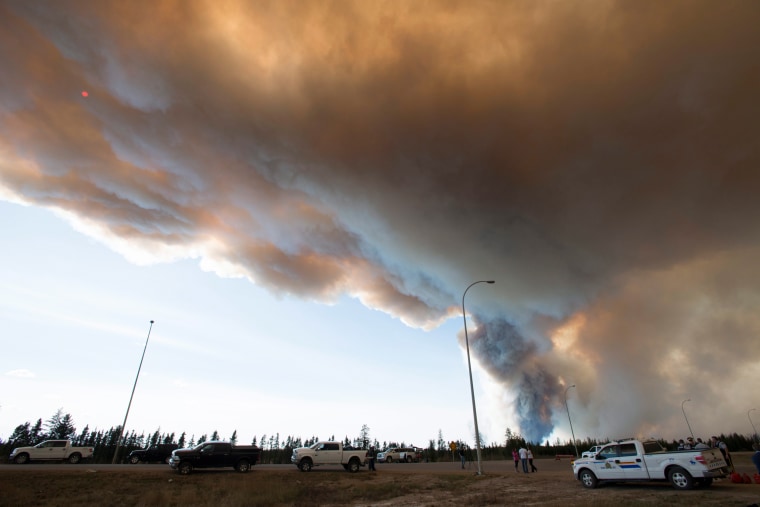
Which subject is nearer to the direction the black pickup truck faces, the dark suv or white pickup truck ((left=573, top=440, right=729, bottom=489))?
the dark suv

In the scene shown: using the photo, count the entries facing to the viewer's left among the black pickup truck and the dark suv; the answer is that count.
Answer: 2

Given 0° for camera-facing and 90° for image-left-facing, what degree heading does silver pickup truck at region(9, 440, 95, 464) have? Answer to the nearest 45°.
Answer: approximately 90°

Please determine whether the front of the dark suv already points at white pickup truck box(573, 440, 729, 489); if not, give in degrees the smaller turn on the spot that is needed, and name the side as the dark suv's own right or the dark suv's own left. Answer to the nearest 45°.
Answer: approximately 135° to the dark suv's own left

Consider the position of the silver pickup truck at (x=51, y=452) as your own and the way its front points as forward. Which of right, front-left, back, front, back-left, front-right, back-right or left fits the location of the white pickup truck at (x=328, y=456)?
back-left

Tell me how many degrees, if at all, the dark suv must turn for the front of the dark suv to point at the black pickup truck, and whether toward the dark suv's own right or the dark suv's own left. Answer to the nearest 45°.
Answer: approximately 90° to the dark suv's own left

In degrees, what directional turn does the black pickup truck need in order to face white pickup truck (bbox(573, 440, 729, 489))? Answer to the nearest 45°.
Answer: approximately 135° to its left

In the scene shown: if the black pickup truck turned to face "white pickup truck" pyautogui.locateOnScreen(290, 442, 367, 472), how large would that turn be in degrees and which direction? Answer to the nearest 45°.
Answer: approximately 180°

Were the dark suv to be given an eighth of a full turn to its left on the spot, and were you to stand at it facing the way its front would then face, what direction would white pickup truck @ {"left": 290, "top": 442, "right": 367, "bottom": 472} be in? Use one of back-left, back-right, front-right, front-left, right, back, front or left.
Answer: left

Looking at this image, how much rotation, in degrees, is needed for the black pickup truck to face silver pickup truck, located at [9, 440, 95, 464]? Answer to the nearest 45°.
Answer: approximately 45° to its right

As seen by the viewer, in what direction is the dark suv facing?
to the viewer's left

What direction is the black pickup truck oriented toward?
to the viewer's left
